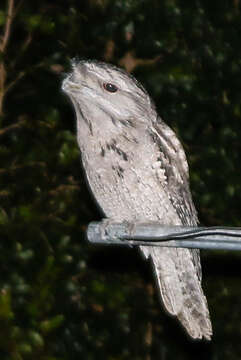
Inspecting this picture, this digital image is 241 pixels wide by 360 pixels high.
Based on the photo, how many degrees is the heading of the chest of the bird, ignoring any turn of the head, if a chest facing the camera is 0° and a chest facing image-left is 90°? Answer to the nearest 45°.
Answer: approximately 45°
